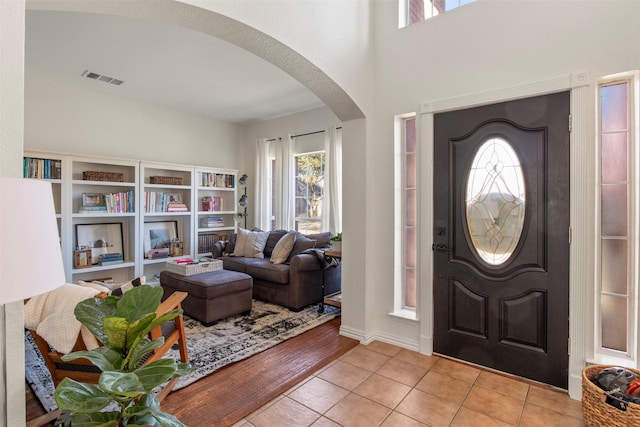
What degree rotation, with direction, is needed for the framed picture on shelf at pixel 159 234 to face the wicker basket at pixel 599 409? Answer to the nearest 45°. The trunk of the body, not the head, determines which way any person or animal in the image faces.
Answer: approximately 45° to its left

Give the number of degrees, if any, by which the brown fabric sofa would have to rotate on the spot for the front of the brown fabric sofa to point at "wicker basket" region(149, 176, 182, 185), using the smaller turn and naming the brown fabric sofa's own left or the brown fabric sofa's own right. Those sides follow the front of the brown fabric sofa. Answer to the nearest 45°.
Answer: approximately 90° to the brown fabric sofa's own right

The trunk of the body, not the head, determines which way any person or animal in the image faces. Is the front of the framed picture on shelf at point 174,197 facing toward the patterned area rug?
yes

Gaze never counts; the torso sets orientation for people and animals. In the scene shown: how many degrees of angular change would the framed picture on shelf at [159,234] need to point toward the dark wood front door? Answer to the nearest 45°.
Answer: approximately 45° to its left

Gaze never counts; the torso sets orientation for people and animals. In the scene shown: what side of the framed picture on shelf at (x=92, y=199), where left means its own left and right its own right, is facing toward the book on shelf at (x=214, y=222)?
left

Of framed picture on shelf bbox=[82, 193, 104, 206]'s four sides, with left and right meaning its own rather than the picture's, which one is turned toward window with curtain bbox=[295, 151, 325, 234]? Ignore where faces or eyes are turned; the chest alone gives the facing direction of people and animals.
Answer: left

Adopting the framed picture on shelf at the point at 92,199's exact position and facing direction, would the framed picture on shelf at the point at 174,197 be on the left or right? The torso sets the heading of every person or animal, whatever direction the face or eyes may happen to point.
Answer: on its left
